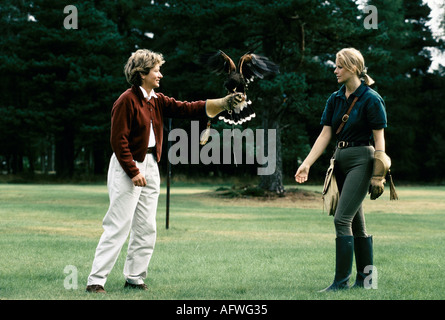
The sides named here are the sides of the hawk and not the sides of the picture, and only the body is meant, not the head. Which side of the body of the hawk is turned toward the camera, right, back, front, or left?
front

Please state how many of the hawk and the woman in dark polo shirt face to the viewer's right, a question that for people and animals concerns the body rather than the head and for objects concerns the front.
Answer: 0

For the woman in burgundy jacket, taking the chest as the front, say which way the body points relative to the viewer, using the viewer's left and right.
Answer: facing the viewer and to the right of the viewer

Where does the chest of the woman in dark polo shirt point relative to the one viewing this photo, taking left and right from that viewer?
facing the viewer and to the left of the viewer

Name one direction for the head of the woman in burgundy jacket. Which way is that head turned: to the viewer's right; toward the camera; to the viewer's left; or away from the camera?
to the viewer's right

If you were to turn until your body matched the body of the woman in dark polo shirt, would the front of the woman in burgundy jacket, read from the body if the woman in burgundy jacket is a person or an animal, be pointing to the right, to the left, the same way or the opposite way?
to the left
